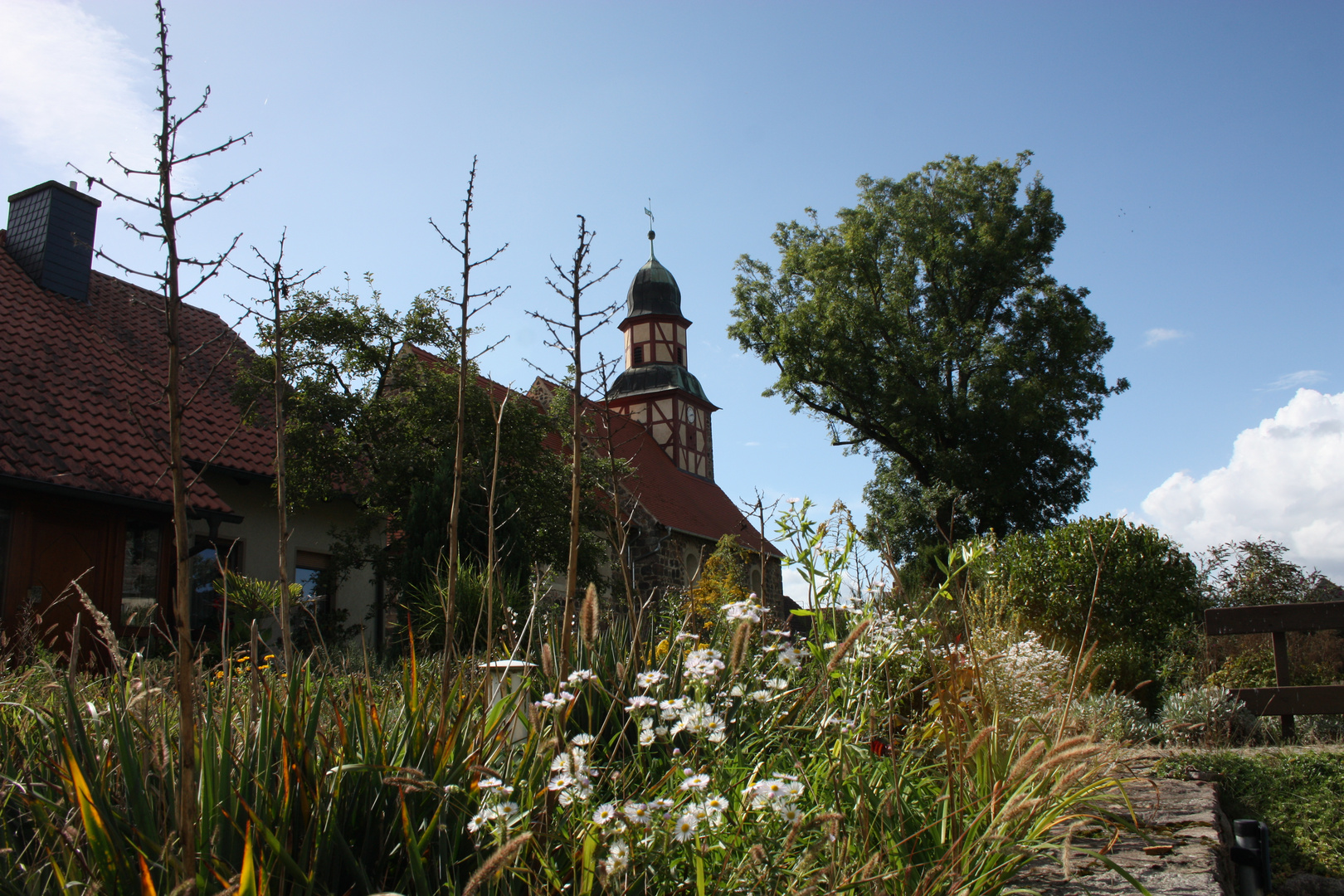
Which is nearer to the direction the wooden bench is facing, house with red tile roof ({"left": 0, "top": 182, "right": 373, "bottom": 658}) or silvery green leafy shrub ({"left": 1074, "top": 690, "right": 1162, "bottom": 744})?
the silvery green leafy shrub

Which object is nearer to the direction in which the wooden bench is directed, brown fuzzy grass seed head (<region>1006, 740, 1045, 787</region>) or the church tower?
the brown fuzzy grass seed head

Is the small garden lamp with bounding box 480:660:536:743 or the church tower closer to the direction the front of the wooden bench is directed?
the small garden lamp

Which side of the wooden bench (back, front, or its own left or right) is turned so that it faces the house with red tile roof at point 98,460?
right

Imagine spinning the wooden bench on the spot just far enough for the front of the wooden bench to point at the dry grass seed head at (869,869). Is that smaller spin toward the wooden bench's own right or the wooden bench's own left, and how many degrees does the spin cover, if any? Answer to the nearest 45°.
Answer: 0° — it already faces it

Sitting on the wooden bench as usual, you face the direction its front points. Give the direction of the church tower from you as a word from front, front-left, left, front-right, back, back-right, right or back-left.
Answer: back-right

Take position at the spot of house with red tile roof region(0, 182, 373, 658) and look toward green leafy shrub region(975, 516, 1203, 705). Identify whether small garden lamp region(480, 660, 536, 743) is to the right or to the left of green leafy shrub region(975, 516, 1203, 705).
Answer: right

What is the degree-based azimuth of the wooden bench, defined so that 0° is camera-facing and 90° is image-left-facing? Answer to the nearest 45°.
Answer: approximately 0°
